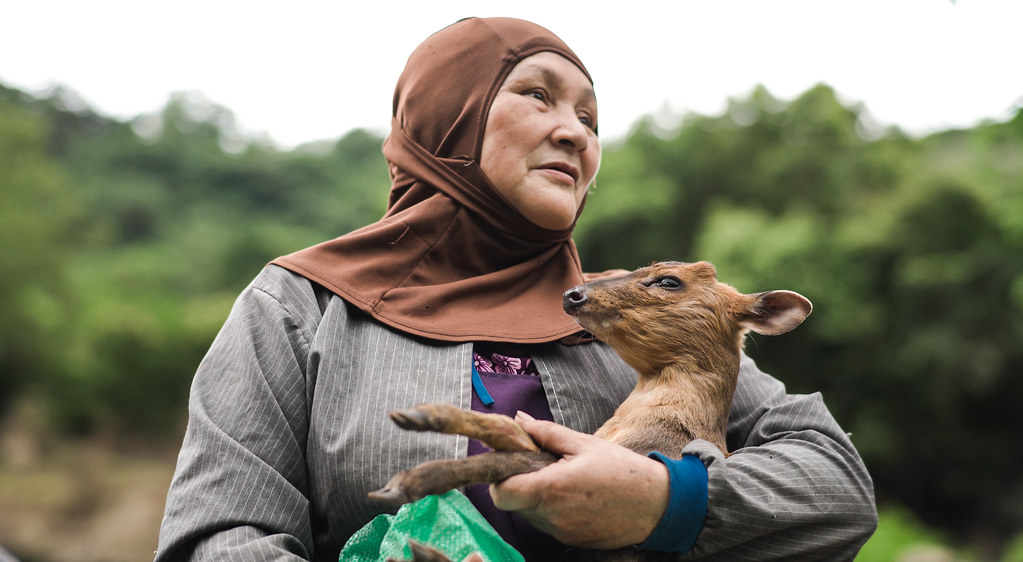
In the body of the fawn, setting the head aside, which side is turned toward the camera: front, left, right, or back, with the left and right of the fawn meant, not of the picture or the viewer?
left

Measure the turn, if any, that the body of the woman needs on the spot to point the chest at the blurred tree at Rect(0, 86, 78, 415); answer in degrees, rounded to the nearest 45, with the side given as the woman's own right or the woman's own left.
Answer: approximately 180°

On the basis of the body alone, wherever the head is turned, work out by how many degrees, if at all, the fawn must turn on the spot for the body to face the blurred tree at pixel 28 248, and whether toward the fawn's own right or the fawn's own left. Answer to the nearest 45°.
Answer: approximately 45° to the fawn's own right

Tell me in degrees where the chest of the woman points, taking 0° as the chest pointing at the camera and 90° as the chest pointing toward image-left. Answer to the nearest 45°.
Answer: approximately 315°
